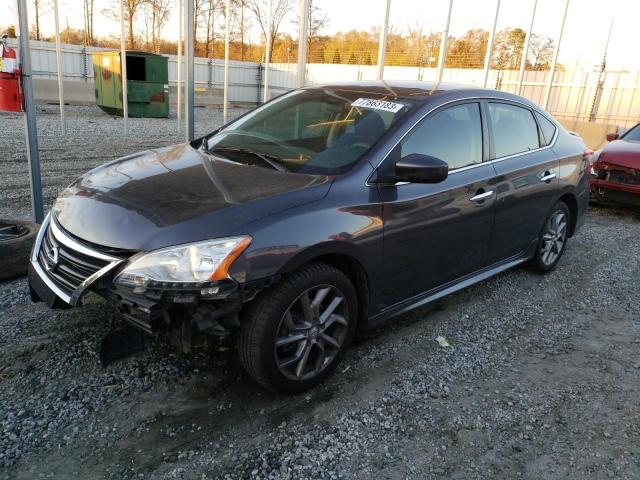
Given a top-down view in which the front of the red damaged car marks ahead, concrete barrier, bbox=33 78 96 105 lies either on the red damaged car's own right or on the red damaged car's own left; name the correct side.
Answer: on the red damaged car's own right

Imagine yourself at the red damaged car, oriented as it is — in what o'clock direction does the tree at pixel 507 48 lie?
The tree is roughly at 4 o'clock from the red damaged car.

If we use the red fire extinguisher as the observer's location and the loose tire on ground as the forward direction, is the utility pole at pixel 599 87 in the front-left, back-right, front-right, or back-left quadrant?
back-left

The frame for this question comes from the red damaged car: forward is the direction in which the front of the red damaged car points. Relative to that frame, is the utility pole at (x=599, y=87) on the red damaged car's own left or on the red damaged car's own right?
on the red damaged car's own right

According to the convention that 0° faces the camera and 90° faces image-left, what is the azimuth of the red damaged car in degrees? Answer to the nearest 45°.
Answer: approximately 45°

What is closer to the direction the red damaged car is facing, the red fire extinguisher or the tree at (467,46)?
the red fire extinguisher

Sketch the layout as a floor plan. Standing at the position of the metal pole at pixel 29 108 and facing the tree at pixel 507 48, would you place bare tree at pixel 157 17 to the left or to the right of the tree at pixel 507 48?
left

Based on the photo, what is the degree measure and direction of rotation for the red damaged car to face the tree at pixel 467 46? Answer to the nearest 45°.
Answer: approximately 135° to its right

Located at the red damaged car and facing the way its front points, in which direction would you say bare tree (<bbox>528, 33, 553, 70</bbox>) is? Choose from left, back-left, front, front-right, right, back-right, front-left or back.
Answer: back-right
